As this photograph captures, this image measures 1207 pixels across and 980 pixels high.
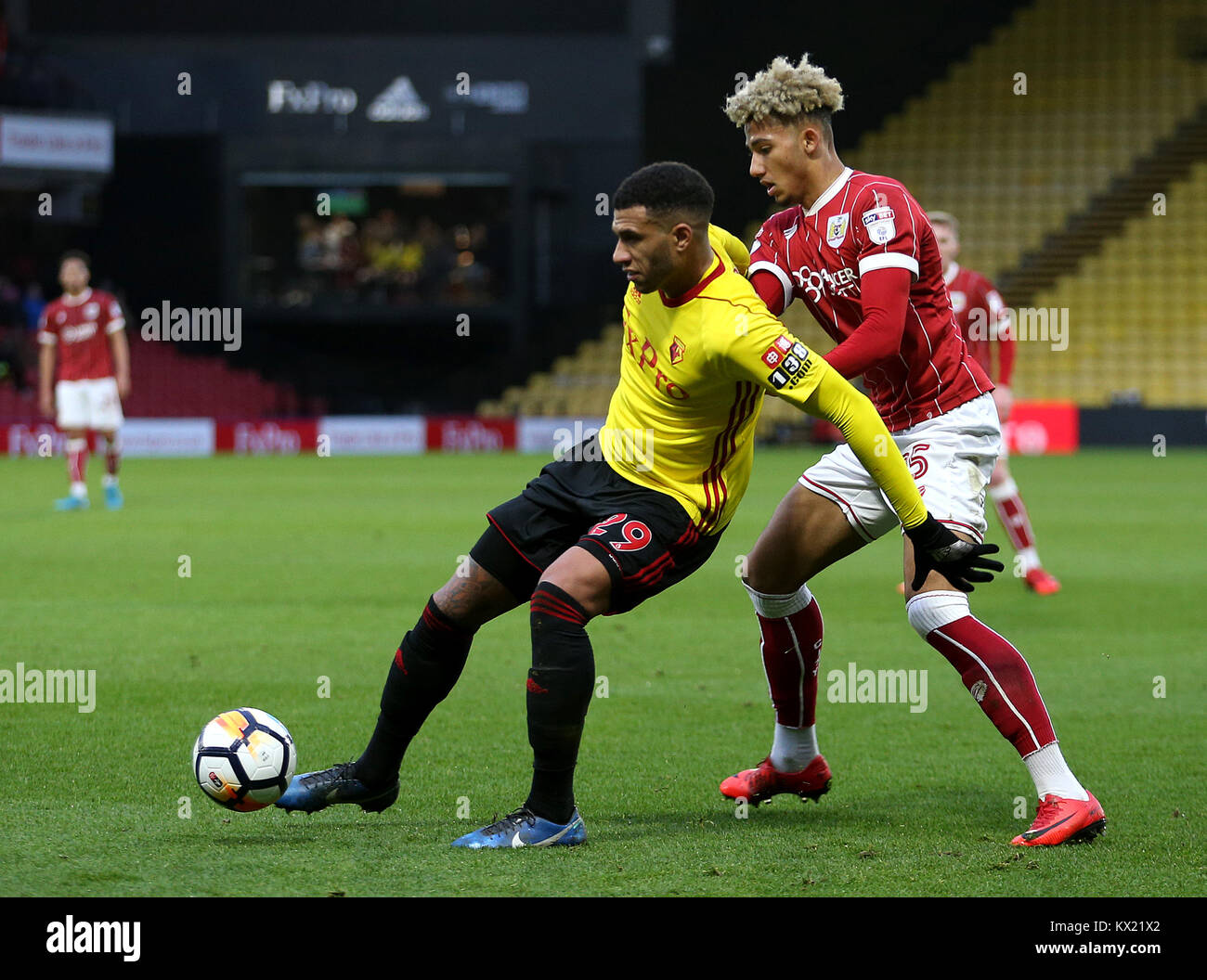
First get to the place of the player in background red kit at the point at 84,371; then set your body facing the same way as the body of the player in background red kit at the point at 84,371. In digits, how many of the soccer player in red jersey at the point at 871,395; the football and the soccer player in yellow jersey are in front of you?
3

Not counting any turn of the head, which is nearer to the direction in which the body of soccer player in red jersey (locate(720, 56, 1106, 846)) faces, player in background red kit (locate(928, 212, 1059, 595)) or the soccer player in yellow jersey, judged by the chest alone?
the soccer player in yellow jersey

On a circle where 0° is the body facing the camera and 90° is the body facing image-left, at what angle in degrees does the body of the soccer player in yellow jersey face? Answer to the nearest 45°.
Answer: approximately 45°

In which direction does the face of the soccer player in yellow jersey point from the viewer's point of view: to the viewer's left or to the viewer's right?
to the viewer's left

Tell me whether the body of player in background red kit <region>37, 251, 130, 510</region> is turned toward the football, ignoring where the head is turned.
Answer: yes

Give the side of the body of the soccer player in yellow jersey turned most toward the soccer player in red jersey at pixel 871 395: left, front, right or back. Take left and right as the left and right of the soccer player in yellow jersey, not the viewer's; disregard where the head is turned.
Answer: back

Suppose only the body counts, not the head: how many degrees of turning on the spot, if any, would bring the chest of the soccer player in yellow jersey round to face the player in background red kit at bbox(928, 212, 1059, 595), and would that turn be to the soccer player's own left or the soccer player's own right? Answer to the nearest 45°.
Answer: approximately 135° to the soccer player's own right

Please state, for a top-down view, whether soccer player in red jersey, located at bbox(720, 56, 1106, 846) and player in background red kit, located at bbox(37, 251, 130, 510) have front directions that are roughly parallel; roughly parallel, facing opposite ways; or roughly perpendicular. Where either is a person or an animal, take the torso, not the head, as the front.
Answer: roughly perpendicular

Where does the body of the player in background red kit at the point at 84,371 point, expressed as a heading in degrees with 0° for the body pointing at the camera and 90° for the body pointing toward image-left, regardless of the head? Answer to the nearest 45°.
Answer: approximately 0°

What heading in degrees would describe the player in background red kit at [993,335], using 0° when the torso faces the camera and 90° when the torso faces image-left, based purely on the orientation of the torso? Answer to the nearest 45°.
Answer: approximately 45°
